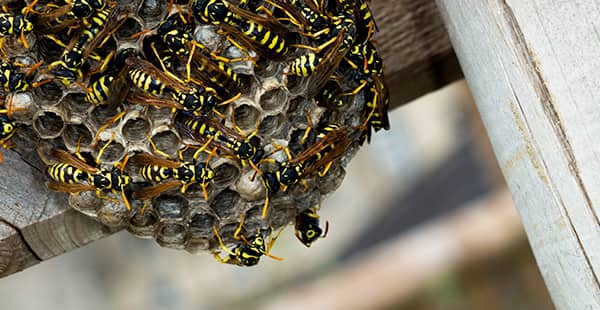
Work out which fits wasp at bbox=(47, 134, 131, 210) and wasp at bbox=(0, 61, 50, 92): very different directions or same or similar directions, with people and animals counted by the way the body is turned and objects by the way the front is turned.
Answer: same or similar directions

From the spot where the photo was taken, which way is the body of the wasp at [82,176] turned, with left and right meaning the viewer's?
facing to the right of the viewer

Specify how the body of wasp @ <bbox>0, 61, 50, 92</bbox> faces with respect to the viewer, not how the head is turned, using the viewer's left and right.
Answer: facing to the right of the viewer

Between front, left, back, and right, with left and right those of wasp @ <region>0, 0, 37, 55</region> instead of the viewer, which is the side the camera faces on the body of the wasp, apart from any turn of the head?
right

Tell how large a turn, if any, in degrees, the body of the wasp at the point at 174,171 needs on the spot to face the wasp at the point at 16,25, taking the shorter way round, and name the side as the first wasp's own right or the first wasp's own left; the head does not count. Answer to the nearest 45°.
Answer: approximately 180°

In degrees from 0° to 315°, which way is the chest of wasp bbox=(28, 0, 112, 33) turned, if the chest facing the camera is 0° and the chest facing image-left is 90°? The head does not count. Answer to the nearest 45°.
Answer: approximately 270°
